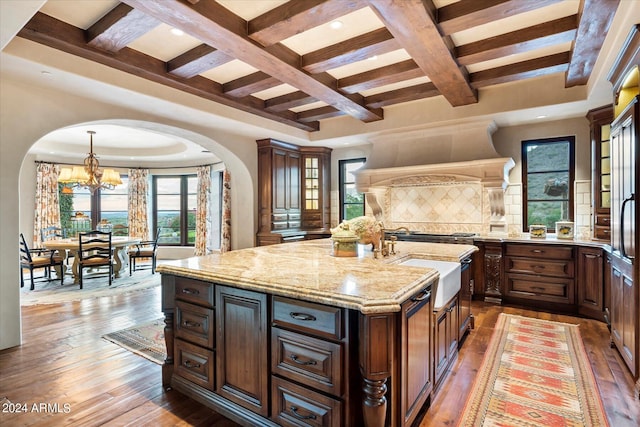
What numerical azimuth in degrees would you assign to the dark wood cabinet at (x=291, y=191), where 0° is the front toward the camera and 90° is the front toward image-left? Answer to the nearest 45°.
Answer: approximately 315°

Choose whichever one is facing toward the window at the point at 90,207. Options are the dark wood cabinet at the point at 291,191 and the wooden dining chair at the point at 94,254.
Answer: the wooden dining chair

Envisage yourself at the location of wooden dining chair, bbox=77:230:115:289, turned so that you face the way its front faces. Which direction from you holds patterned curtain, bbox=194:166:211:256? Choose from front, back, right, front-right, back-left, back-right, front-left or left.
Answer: front-right

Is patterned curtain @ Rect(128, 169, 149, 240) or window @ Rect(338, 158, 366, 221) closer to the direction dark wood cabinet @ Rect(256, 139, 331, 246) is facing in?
the window

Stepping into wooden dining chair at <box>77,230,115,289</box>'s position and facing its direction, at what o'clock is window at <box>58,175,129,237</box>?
The window is roughly at 12 o'clock from the wooden dining chair.

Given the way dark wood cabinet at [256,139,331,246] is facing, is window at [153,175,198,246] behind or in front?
behind

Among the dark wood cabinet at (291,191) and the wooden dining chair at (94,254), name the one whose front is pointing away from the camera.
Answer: the wooden dining chair

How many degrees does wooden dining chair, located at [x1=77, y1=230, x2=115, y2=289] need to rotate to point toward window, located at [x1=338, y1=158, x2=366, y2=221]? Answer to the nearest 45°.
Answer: approximately 90° to its right

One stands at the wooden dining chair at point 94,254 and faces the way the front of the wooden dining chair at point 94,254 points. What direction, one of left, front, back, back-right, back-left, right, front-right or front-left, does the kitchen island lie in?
back

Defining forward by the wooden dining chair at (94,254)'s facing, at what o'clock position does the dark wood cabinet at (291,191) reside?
The dark wood cabinet is roughly at 4 o'clock from the wooden dining chair.

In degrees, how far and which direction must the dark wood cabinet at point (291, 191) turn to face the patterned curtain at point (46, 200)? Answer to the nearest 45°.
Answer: approximately 135° to its right

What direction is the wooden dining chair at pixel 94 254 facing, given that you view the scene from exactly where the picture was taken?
facing away from the viewer

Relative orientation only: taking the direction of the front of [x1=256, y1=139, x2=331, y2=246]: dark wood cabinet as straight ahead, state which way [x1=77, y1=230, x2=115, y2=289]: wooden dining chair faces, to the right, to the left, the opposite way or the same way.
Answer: the opposite way
